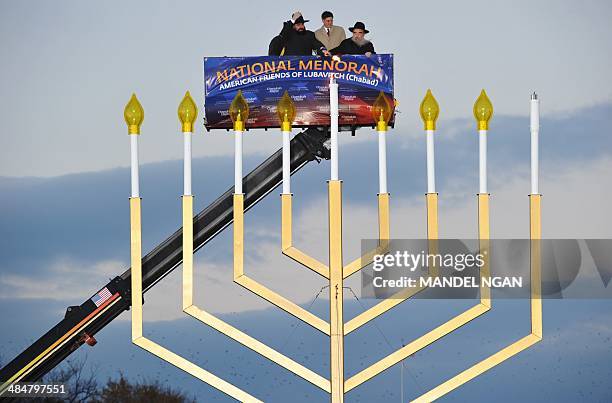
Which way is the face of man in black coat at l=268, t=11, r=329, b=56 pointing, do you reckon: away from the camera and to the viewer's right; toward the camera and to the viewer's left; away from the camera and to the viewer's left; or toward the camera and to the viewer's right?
toward the camera and to the viewer's right

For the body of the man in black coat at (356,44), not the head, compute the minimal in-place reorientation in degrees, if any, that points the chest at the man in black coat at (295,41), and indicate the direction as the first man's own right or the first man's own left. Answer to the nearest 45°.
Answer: approximately 90° to the first man's own right

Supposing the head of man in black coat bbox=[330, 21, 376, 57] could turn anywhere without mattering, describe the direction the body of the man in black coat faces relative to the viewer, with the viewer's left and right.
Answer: facing the viewer
